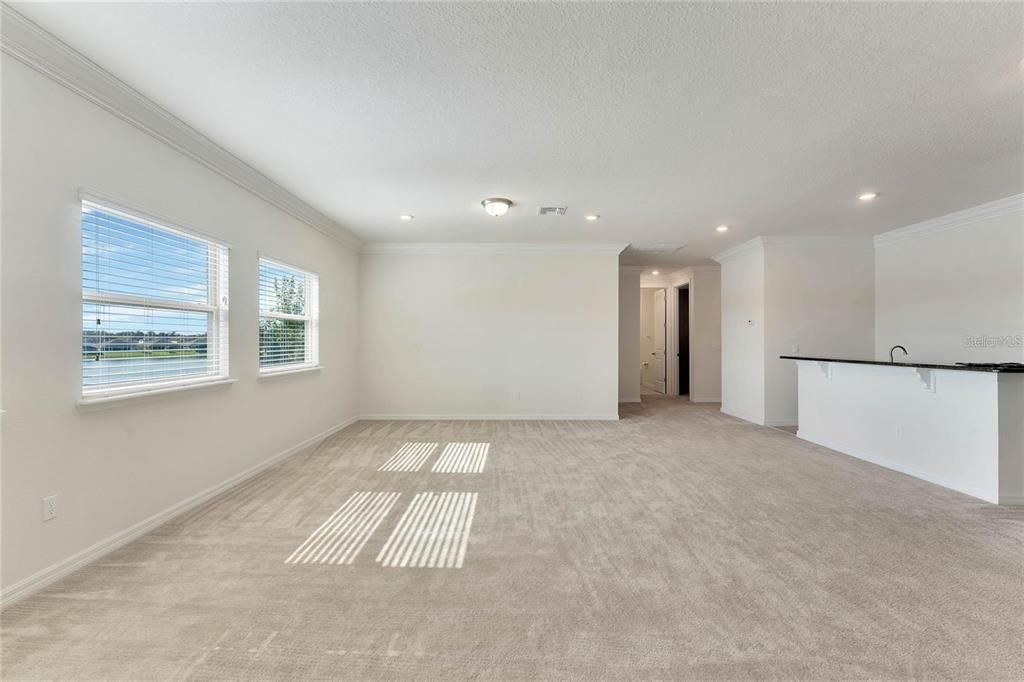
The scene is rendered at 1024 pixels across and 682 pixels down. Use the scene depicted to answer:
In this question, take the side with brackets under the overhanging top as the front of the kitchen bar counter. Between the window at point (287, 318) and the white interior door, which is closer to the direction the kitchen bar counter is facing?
the window

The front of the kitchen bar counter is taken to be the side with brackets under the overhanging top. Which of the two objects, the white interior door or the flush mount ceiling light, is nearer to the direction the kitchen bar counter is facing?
the flush mount ceiling light

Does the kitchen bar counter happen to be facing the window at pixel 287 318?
yes

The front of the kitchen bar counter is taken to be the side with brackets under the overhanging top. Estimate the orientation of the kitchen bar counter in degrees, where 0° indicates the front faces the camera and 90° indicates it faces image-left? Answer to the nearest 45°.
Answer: approximately 45°

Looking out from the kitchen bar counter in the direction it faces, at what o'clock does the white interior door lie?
The white interior door is roughly at 3 o'clock from the kitchen bar counter.

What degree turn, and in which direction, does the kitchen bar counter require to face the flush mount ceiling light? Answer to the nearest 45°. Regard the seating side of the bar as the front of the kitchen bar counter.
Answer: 0° — it already faces it
